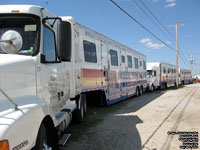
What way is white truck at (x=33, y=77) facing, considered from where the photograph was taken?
facing the viewer and to the left of the viewer

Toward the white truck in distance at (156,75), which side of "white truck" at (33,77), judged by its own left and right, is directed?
back
